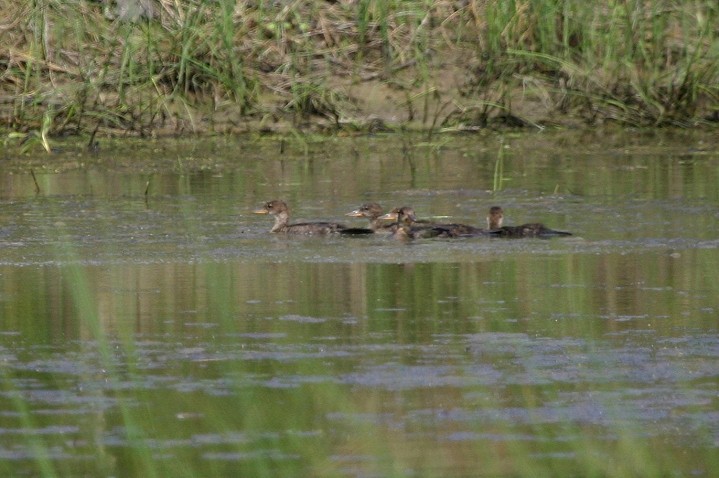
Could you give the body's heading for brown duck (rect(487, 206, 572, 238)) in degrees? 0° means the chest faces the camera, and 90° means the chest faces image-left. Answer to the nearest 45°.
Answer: approximately 90°

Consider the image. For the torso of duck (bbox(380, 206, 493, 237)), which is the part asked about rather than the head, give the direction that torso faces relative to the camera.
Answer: to the viewer's left

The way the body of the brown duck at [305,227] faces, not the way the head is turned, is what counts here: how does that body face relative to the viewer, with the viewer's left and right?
facing to the left of the viewer

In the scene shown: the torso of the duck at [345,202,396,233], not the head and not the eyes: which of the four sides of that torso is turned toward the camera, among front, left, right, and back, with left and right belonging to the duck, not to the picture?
left

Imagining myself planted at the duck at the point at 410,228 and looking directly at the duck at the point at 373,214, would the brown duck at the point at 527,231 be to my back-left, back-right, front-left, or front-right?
back-right

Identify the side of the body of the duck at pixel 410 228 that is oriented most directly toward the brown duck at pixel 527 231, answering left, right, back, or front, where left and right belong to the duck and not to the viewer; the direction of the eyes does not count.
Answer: back
